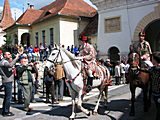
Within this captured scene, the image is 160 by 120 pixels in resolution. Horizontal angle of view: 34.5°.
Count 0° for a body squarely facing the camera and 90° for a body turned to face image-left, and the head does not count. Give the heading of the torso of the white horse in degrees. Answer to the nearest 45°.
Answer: approximately 45°

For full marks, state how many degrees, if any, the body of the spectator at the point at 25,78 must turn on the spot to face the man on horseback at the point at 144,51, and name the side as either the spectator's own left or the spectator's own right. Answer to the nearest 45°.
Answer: approximately 45° to the spectator's own left

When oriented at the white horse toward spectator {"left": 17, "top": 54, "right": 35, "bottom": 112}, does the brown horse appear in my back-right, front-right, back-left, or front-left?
back-right

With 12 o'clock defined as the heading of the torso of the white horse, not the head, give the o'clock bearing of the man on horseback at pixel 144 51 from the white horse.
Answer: The man on horseback is roughly at 7 o'clock from the white horse.

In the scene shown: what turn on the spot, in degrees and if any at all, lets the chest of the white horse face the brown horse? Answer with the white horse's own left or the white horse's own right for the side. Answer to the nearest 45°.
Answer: approximately 135° to the white horse's own left

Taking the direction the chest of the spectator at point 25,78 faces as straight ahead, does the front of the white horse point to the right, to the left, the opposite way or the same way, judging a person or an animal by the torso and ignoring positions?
to the right
